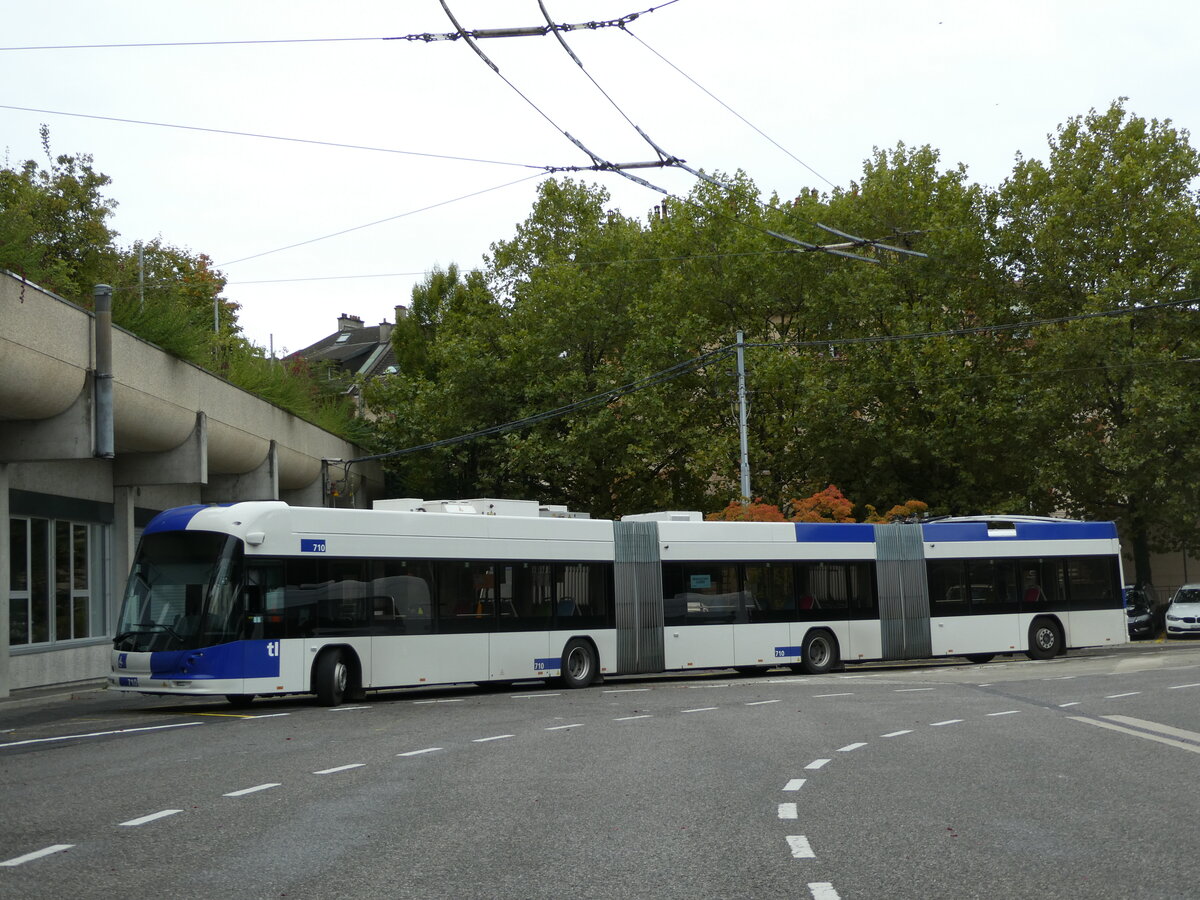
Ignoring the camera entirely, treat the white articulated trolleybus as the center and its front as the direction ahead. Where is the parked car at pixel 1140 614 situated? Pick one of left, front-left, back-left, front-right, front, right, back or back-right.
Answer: back

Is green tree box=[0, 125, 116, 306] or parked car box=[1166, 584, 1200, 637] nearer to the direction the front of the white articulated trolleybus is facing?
the green tree

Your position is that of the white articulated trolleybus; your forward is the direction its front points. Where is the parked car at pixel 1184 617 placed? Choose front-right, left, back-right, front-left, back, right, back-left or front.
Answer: back

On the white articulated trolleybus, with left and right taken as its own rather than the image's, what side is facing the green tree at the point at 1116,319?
back

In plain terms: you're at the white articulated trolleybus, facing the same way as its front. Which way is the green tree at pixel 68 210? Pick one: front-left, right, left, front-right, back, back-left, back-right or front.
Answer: right

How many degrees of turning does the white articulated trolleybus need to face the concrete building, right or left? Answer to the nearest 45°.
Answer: approximately 45° to its right

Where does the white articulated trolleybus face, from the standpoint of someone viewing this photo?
facing the viewer and to the left of the viewer

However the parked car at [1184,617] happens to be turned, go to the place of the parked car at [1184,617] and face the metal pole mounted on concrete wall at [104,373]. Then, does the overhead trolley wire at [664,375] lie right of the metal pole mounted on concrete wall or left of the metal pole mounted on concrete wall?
right

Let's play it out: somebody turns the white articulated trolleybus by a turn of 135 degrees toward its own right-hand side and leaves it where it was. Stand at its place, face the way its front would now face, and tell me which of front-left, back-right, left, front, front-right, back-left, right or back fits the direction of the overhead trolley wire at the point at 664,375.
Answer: front
